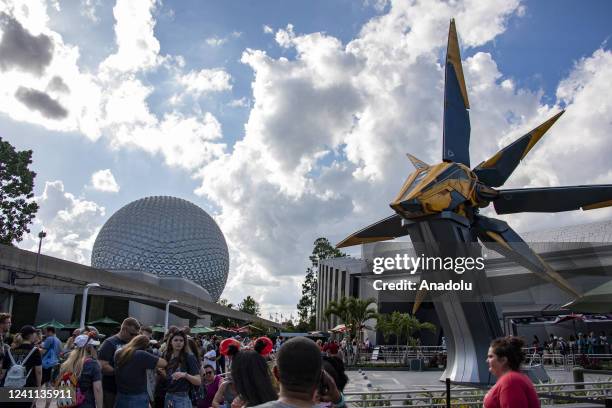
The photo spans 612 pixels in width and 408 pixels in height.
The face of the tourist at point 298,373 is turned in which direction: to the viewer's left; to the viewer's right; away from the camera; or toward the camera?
away from the camera

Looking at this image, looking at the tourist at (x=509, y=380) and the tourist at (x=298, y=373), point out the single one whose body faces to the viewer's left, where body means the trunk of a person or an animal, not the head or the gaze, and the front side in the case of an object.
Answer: the tourist at (x=509, y=380)

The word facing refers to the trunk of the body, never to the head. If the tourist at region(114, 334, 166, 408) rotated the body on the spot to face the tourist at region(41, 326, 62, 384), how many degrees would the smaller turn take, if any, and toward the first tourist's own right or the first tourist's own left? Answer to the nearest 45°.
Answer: approximately 45° to the first tourist's own left

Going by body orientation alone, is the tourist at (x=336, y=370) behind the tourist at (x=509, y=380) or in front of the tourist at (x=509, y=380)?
in front

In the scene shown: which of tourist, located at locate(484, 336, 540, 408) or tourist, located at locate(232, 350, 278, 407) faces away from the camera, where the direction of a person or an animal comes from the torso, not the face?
tourist, located at locate(232, 350, 278, 407)

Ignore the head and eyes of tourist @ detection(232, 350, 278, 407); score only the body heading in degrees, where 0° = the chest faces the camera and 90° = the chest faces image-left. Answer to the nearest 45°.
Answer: approximately 180°

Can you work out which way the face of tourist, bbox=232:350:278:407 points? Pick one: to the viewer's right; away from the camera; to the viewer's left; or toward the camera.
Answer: away from the camera

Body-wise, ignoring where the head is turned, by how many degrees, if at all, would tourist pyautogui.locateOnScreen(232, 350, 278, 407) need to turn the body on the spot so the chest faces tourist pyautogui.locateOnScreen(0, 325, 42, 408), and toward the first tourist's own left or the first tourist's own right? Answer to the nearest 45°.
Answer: approximately 45° to the first tourist's own left

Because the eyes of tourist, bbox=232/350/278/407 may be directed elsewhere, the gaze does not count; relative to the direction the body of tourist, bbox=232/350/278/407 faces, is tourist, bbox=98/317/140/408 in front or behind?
in front

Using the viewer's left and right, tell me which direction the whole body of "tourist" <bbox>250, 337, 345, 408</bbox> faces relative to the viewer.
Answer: facing away from the viewer

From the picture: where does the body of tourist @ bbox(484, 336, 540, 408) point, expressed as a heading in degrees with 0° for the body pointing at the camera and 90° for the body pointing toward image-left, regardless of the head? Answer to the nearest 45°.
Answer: approximately 90°
